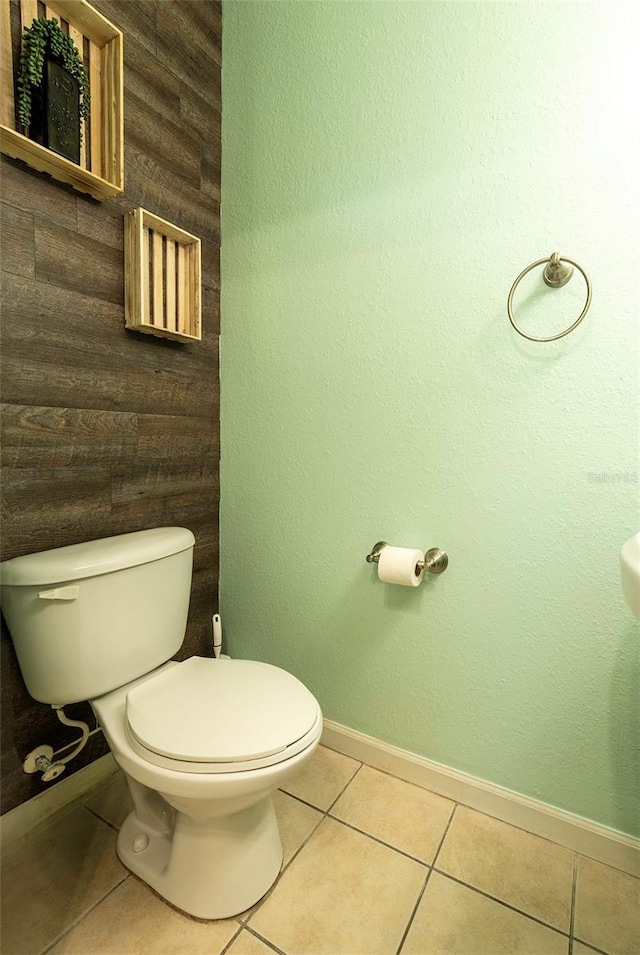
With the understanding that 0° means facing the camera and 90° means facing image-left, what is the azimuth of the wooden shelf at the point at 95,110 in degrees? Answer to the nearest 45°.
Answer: approximately 315°

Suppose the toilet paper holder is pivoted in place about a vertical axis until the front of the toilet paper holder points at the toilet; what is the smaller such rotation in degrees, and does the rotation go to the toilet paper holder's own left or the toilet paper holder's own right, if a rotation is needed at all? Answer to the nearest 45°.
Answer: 0° — it already faces it

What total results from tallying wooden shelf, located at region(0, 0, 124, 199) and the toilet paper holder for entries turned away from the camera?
0

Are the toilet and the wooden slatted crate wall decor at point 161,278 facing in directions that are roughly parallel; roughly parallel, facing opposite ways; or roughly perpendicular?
roughly parallel

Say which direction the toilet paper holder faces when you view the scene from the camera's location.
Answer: facing the viewer and to the left of the viewer

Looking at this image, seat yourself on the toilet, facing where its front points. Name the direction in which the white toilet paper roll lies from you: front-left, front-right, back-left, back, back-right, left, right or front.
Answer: front-left

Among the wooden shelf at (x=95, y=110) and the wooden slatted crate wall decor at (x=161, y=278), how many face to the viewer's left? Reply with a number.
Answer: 0

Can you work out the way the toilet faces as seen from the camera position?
facing the viewer and to the right of the viewer

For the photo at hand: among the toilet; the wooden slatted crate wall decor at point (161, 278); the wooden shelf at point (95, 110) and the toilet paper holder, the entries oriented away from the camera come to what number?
0

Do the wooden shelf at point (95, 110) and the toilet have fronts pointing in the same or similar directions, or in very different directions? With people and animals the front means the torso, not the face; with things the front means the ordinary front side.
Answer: same or similar directions

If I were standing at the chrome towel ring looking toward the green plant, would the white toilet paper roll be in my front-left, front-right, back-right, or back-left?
front-right

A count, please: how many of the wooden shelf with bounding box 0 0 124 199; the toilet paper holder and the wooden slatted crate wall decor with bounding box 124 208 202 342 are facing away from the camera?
0
